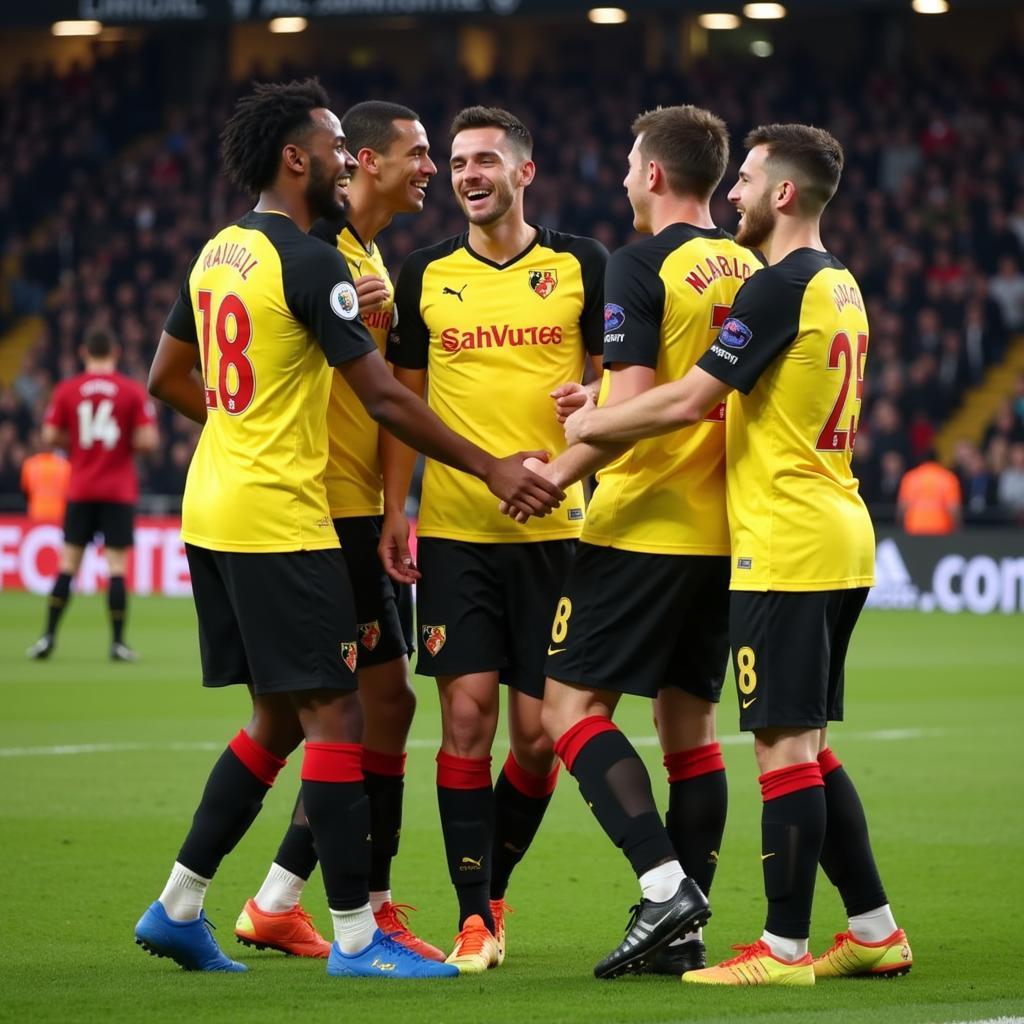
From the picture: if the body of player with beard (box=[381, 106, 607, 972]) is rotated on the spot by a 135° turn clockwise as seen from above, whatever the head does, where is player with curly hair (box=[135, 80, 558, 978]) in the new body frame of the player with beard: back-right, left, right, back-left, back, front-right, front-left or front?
left

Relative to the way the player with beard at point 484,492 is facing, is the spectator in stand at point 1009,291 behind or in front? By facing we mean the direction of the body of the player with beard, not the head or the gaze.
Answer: behind

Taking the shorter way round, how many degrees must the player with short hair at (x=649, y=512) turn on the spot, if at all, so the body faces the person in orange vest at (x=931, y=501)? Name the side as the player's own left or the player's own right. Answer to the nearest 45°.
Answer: approximately 45° to the player's own right

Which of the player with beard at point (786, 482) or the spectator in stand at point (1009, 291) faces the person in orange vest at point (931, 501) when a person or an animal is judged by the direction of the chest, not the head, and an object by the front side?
the spectator in stand

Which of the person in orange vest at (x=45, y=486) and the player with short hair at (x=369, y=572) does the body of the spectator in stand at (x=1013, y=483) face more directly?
the player with short hair

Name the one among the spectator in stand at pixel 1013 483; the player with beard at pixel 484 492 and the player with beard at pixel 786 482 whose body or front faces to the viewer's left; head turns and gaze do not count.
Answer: the player with beard at pixel 786 482

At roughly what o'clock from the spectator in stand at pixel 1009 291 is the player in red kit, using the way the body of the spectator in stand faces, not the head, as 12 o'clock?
The player in red kit is roughly at 1 o'clock from the spectator in stand.

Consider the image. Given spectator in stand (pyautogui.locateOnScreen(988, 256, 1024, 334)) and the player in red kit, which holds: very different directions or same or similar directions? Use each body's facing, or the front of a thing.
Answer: very different directions

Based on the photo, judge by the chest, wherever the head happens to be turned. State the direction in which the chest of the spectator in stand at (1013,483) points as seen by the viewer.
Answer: toward the camera

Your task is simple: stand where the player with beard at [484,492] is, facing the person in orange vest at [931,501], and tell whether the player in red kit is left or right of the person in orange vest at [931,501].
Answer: left

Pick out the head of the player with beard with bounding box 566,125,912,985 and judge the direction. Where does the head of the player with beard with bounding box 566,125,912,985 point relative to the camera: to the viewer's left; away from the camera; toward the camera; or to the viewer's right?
to the viewer's left

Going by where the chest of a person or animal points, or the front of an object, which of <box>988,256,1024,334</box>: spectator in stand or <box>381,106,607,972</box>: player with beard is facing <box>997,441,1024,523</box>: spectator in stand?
<box>988,256,1024,334</box>: spectator in stand

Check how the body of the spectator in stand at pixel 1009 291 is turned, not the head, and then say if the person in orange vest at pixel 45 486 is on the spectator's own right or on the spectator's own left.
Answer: on the spectator's own right

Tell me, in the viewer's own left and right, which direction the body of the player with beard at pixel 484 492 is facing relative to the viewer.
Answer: facing the viewer

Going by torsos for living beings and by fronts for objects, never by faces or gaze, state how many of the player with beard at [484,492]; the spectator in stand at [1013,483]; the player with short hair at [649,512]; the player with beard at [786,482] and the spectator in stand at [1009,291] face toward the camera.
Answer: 3

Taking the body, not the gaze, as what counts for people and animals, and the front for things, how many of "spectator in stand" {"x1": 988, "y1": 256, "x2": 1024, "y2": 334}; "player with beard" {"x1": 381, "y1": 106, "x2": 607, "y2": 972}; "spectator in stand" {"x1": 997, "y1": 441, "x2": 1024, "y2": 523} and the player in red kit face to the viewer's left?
0

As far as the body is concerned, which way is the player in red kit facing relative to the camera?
away from the camera
